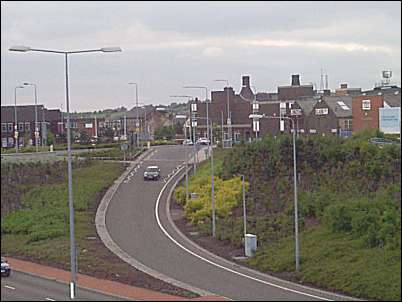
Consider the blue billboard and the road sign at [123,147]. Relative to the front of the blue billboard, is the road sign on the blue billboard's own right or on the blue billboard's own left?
on the blue billboard's own right

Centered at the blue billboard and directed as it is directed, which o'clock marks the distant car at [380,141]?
The distant car is roughly at 12 o'clock from the blue billboard.

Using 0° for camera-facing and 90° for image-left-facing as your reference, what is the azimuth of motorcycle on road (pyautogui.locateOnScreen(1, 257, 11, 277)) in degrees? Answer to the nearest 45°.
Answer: approximately 315°

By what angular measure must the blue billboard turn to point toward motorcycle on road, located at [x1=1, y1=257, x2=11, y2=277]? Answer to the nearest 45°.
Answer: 0° — it already faces it

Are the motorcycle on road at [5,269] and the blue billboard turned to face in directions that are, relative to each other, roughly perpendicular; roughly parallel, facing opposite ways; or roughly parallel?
roughly perpendicular

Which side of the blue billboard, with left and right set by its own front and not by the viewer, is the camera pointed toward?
front

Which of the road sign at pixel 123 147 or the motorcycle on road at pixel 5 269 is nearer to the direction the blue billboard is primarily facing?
the motorcycle on road
